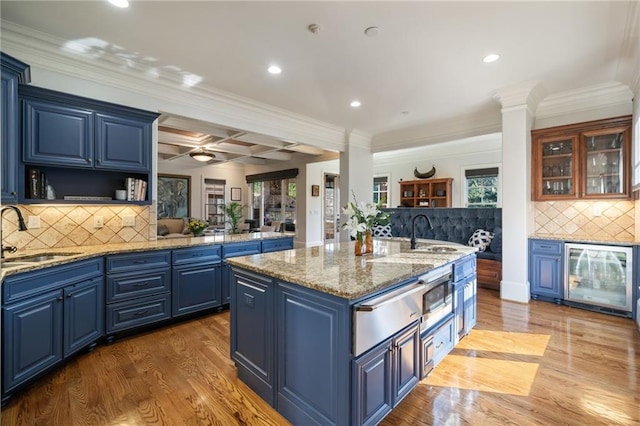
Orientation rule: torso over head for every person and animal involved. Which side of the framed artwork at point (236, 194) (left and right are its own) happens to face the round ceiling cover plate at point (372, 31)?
front

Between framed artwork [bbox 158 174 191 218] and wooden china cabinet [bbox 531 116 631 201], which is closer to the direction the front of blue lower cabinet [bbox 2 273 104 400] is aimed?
the wooden china cabinet

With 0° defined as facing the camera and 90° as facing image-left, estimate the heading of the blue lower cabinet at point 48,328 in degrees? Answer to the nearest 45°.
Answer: approximately 315°

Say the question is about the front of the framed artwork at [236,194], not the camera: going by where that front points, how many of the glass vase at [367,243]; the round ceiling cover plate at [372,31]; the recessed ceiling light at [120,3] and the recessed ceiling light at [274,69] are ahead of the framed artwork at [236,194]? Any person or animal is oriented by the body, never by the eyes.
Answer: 4

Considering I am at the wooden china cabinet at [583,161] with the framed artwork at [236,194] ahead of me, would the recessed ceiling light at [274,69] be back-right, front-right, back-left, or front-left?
front-left

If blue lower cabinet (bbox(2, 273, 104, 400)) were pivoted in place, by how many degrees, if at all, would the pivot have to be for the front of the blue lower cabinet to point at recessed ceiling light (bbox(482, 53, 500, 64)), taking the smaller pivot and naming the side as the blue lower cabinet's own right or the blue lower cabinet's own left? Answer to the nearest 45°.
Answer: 0° — it already faces it

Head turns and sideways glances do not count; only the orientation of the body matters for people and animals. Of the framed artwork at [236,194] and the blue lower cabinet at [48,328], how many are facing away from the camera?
0

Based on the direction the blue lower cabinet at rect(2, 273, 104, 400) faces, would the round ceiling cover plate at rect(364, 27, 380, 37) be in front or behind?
in front

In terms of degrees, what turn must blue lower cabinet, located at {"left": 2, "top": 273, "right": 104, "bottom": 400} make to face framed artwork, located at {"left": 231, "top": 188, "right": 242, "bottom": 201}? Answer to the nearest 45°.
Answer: approximately 90° to its left

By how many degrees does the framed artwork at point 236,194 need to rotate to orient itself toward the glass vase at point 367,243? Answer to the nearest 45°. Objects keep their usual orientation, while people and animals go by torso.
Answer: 0° — it already faces it

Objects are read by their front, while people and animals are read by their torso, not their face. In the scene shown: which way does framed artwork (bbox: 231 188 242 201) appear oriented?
toward the camera

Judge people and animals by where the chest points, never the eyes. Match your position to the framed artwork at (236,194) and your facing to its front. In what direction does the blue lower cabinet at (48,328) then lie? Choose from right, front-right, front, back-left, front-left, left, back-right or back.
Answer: front

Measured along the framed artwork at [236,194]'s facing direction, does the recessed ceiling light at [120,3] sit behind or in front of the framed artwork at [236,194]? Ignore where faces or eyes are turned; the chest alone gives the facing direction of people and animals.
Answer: in front

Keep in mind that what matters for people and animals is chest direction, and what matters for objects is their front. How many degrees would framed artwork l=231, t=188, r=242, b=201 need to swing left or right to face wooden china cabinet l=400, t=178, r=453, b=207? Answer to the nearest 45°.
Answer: approximately 45° to its left
